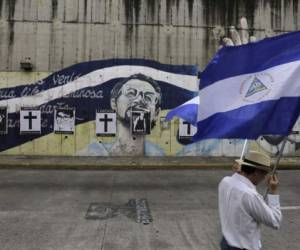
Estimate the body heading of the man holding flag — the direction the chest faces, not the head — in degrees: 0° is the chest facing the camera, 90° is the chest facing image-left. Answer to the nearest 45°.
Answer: approximately 225°

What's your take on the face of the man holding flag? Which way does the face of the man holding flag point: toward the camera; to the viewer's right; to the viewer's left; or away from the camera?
to the viewer's right
